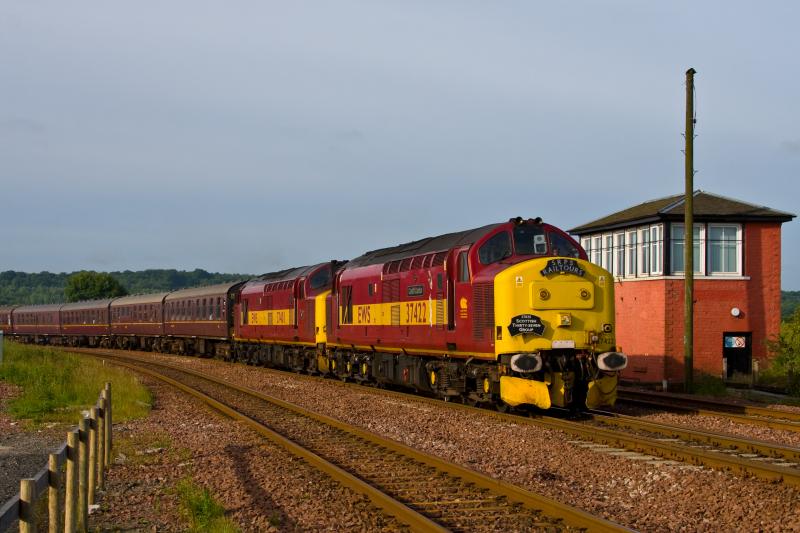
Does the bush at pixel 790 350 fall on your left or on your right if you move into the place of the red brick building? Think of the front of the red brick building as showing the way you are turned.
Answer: on your left

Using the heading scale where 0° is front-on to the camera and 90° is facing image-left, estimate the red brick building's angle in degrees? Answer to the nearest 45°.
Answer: approximately 45°

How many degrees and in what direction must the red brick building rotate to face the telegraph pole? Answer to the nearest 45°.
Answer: approximately 45° to its left
